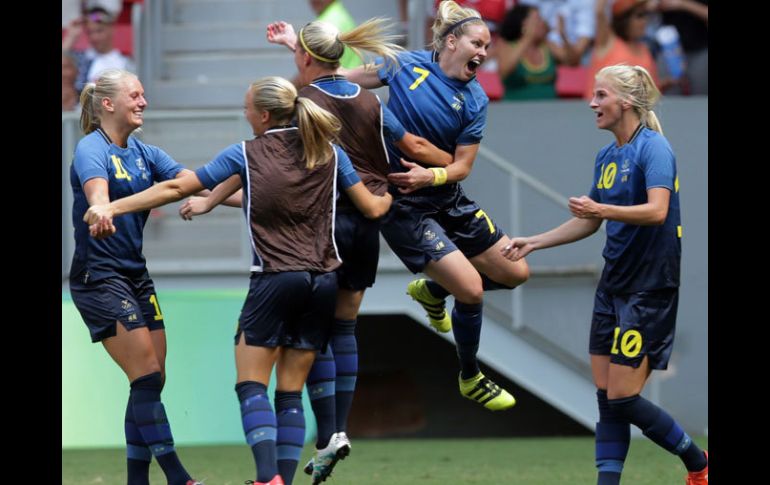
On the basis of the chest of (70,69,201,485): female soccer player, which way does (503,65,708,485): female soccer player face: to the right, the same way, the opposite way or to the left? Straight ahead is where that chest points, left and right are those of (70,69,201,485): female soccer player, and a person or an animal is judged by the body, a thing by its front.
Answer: to the right

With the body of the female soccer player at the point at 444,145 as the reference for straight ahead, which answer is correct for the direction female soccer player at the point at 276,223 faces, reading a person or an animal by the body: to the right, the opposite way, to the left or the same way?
the opposite way

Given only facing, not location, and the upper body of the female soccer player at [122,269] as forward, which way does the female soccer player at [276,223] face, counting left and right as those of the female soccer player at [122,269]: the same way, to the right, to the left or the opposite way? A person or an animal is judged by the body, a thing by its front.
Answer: the opposite way

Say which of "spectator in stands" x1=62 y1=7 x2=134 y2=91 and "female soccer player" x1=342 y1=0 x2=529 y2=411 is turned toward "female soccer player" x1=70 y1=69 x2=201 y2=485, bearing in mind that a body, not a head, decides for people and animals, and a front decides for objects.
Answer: the spectator in stands

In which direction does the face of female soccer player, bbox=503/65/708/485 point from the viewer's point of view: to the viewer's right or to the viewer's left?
to the viewer's left

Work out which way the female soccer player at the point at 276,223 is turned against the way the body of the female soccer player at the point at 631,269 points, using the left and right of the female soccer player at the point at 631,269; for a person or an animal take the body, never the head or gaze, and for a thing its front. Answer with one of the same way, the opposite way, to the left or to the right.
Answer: to the right

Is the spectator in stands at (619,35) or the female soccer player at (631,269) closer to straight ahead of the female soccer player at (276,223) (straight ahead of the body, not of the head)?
the spectator in stands

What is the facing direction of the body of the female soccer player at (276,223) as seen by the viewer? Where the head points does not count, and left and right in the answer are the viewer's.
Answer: facing away from the viewer and to the left of the viewer

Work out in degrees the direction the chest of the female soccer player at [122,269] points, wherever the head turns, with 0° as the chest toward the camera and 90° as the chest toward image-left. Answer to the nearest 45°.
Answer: approximately 315°

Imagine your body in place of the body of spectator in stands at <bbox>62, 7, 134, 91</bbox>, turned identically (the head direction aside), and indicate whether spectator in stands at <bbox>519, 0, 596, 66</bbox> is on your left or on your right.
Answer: on your left
